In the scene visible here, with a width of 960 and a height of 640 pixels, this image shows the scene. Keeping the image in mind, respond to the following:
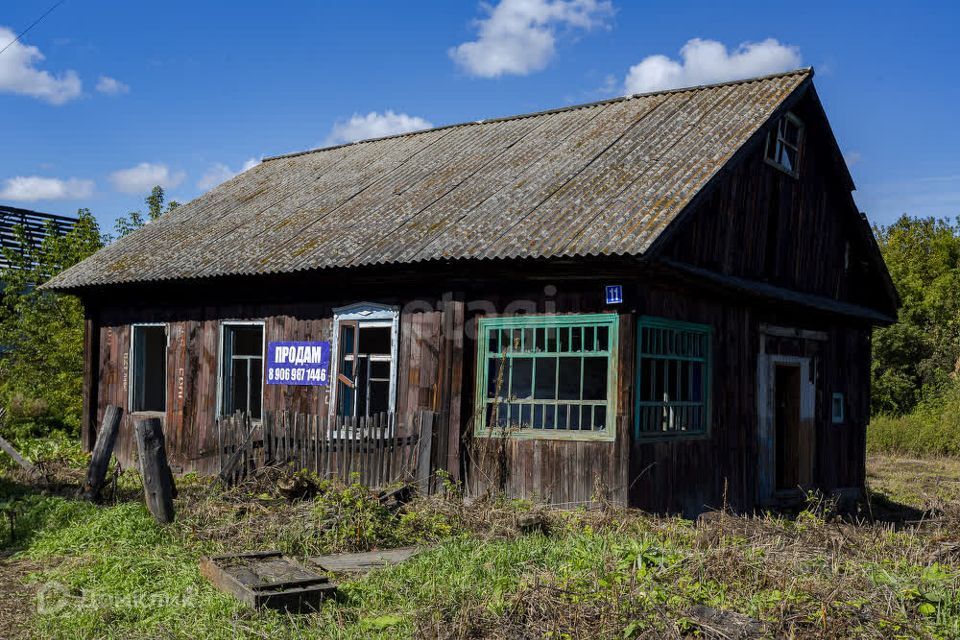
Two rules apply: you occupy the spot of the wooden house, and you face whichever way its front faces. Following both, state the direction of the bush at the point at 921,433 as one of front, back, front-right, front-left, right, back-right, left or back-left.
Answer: left

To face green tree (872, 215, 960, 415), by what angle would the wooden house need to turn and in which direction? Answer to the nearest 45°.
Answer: approximately 90° to its left

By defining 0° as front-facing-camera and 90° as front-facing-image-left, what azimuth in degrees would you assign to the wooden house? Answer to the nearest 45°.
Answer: approximately 315°
